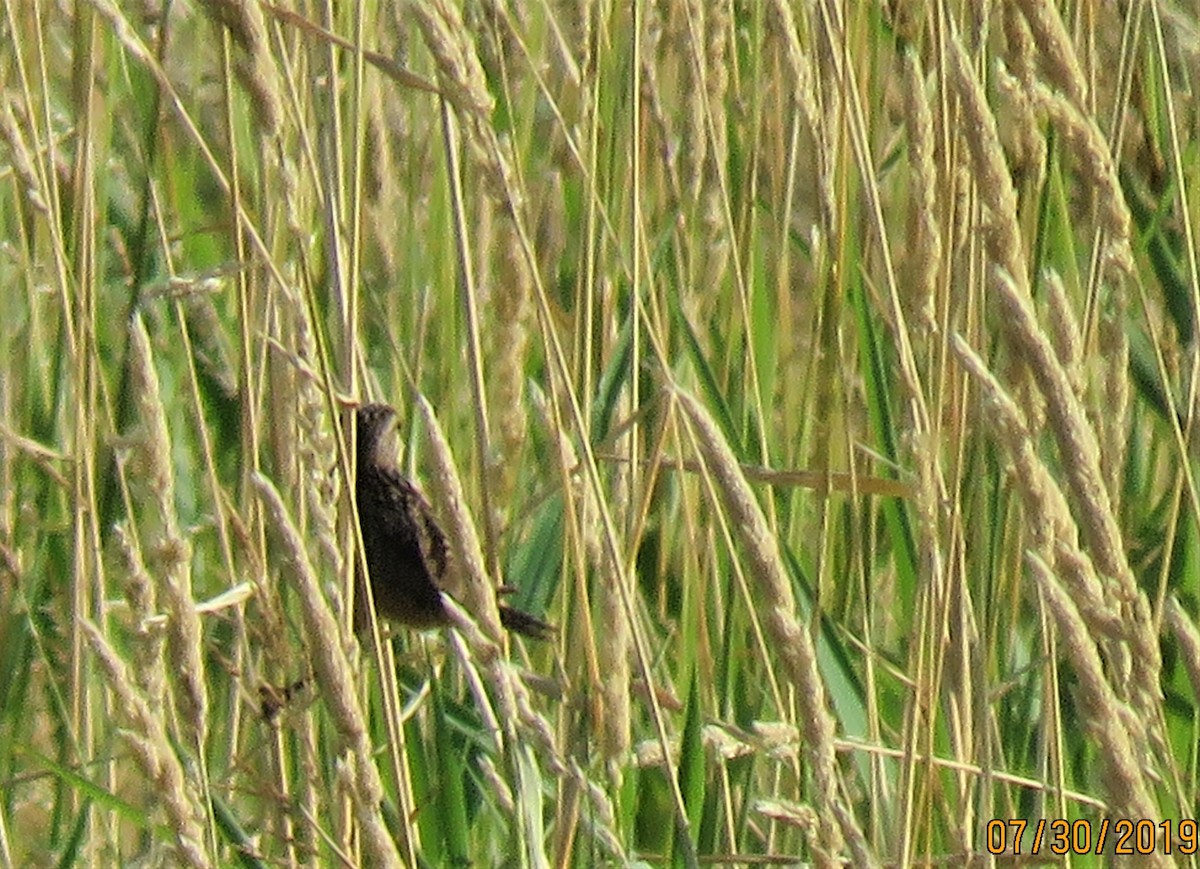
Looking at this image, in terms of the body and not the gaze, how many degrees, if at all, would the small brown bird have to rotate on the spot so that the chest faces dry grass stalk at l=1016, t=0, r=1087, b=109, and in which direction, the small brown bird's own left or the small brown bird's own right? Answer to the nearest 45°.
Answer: approximately 135° to the small brown bird's own left

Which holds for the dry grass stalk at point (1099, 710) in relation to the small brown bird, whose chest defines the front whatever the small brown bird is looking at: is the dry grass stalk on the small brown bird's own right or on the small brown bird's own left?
on the small brown bird's own left

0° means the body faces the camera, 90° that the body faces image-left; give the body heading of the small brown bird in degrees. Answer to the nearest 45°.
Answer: approximately 90°
